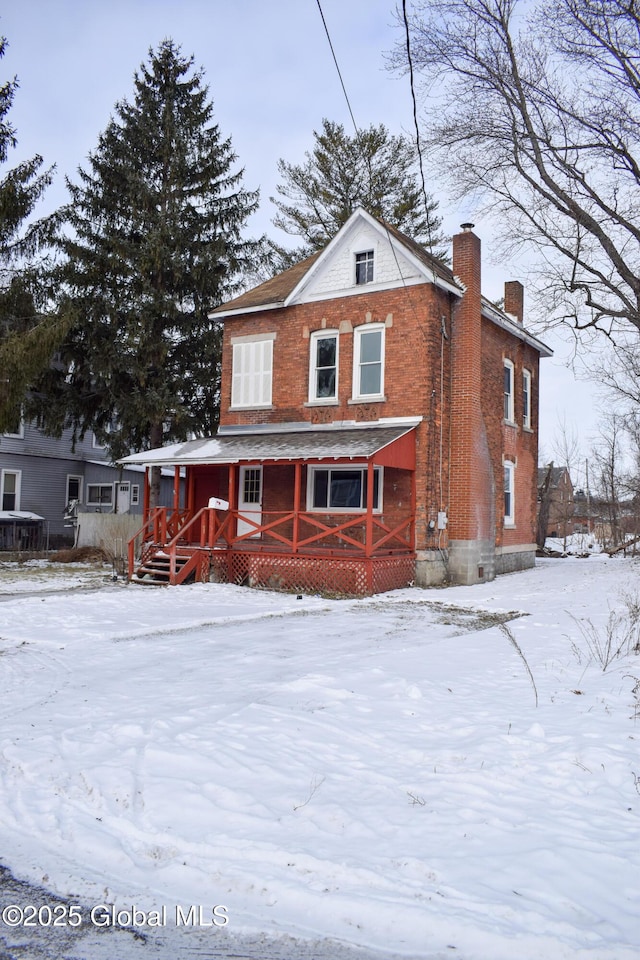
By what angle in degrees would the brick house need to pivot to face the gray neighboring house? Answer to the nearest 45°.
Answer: approximately 90° to its right

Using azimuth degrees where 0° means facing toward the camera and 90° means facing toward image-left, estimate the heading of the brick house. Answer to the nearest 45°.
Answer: approximately 45°

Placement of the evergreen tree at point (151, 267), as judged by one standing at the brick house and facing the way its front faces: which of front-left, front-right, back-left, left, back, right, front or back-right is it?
right
